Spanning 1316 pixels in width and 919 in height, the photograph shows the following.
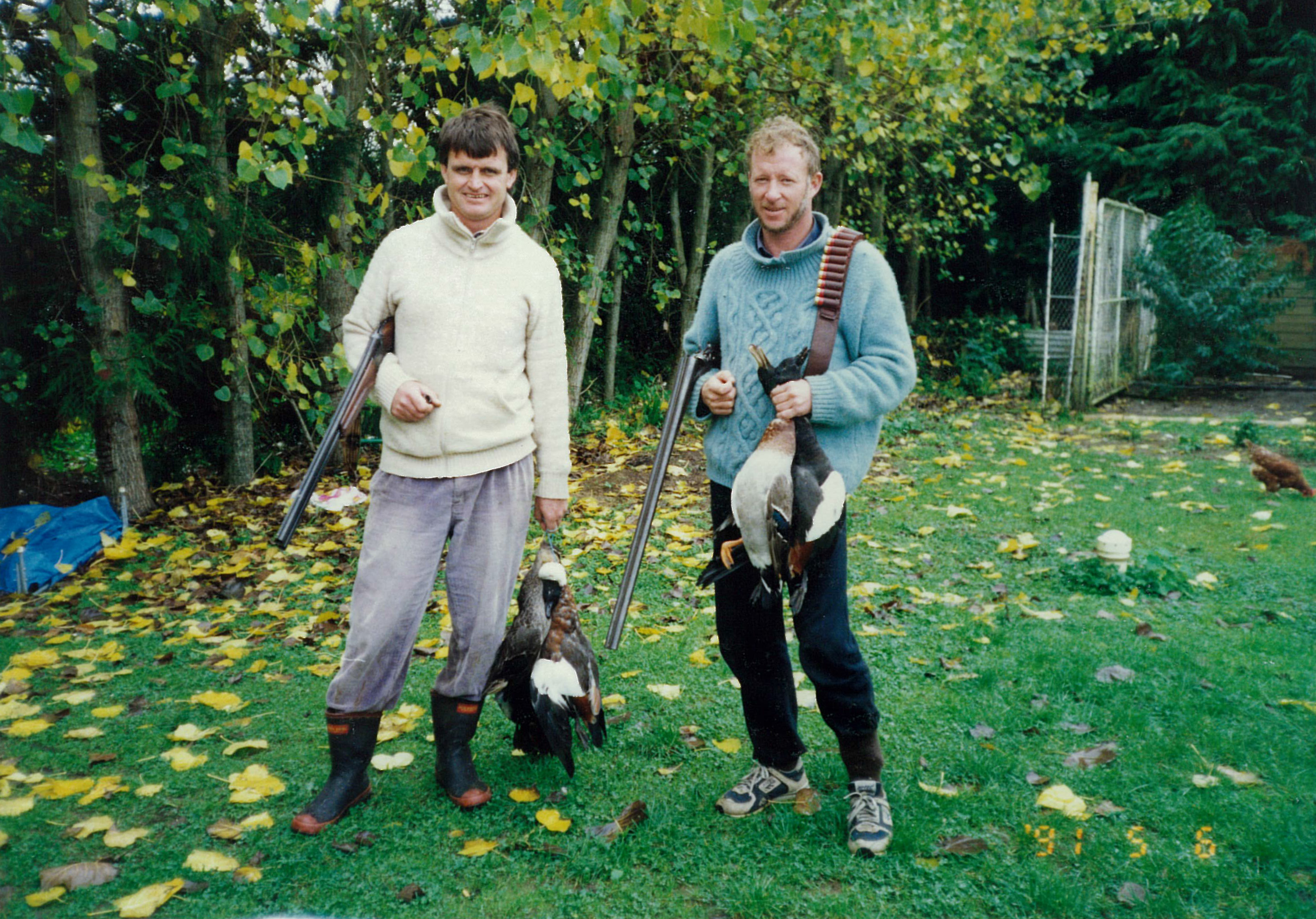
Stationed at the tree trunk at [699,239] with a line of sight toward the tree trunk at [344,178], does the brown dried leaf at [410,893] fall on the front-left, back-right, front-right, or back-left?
front-left

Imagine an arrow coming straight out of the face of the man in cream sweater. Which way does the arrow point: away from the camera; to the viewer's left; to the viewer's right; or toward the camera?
toward the camera

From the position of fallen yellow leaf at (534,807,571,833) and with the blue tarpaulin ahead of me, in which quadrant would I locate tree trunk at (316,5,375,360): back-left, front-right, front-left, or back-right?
front-right

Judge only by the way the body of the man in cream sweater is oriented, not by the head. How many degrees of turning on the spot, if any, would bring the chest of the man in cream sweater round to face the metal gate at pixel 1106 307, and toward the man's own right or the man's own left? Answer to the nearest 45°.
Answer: approximately 135° to the man's own left

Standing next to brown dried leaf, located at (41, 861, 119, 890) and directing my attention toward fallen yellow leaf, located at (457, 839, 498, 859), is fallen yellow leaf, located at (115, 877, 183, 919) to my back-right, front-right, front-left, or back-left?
front-right

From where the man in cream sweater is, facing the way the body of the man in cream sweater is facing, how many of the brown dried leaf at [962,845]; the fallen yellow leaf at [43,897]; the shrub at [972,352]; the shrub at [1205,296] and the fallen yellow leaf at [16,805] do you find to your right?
2

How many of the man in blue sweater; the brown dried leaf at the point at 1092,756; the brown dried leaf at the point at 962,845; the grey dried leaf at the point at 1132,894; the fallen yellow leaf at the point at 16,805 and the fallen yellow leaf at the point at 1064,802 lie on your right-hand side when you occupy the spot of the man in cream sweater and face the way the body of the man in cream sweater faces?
1

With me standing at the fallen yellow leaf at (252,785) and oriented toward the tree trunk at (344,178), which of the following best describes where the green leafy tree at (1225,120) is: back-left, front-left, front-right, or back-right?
front-right

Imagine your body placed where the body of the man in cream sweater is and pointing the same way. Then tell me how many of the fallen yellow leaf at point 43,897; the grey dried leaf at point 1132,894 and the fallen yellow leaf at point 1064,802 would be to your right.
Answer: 1

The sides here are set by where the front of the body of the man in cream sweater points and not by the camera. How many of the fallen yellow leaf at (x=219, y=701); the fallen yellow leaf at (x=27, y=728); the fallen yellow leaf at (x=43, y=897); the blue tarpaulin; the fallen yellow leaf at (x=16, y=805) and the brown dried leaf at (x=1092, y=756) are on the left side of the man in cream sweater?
1

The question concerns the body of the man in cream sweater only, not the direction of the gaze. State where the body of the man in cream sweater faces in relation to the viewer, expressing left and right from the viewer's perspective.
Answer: facing the viewer

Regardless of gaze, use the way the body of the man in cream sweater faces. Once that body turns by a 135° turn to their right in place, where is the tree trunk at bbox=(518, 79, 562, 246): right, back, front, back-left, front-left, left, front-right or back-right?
front-right

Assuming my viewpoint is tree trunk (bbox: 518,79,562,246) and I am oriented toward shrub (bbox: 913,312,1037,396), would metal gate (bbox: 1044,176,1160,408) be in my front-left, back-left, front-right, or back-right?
front-right

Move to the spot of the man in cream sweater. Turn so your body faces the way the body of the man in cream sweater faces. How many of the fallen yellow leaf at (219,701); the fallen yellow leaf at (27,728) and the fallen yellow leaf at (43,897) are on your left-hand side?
0
